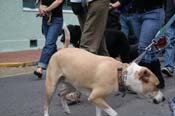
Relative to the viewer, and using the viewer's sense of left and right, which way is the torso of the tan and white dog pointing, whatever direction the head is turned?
facing to the right of the viewer
